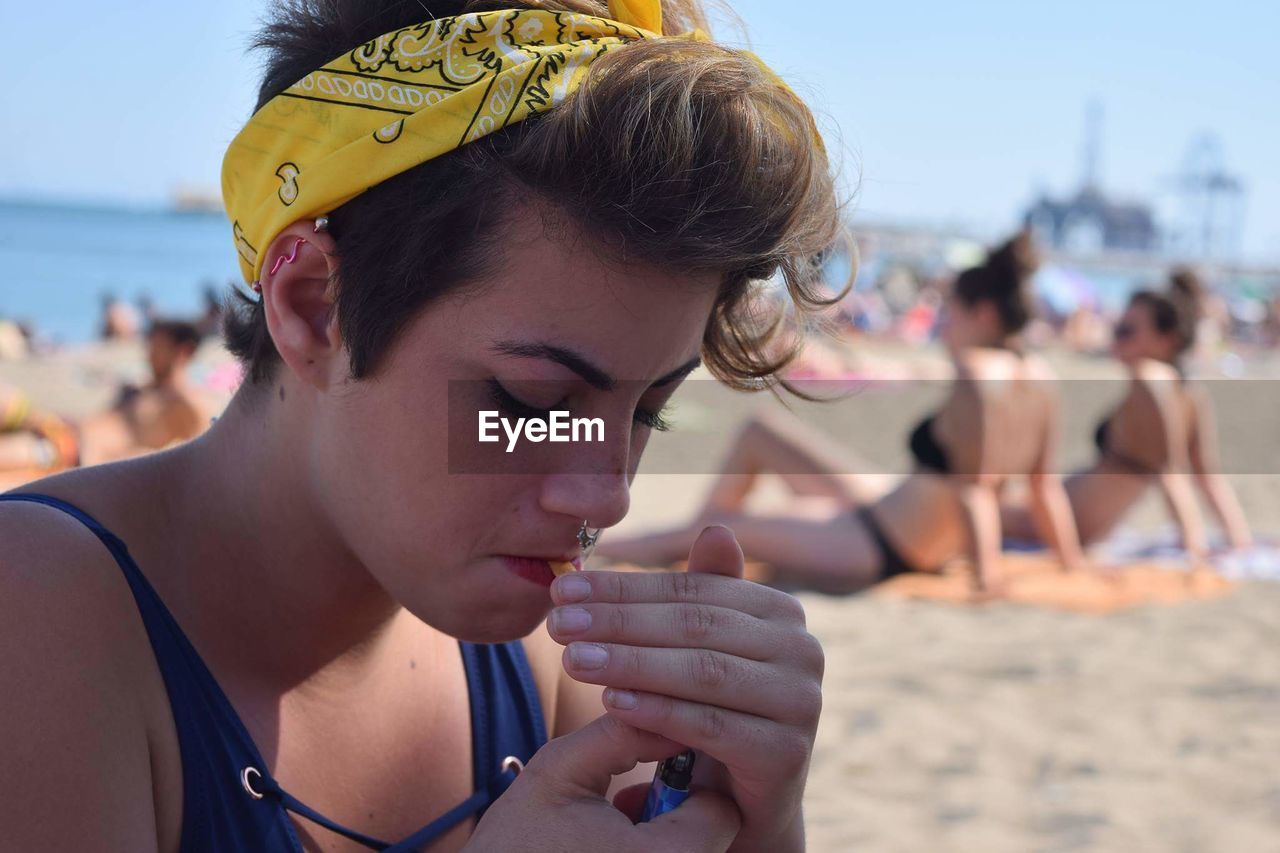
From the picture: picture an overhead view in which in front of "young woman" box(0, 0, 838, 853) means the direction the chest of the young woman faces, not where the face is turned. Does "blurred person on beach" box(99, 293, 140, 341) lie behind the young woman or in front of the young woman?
behind

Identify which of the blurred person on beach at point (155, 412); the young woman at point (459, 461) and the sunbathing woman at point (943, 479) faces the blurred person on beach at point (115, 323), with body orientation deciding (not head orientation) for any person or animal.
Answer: the sunbathing woman

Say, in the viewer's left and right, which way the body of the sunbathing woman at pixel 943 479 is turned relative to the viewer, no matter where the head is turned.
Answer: facing away from the viewer and to the left of the viewer

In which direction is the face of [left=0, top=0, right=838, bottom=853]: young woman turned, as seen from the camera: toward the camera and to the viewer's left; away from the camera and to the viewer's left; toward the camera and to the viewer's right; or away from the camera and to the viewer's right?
toward the camera and to the viewer's right

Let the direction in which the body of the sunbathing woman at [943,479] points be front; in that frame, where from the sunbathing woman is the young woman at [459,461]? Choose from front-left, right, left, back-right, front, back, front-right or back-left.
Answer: back-left

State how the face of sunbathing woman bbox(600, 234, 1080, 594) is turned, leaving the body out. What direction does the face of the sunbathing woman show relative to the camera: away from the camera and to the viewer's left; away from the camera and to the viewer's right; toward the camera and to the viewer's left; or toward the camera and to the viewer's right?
away from the camera and to the viewer's left

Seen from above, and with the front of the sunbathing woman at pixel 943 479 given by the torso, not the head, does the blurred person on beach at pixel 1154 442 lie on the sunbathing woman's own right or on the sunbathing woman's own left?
on the sunbathing woman's own right

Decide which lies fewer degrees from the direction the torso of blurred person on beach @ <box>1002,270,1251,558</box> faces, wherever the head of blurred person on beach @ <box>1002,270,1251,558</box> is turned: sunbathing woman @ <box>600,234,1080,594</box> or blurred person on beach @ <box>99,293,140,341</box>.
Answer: the blurred person on beach
